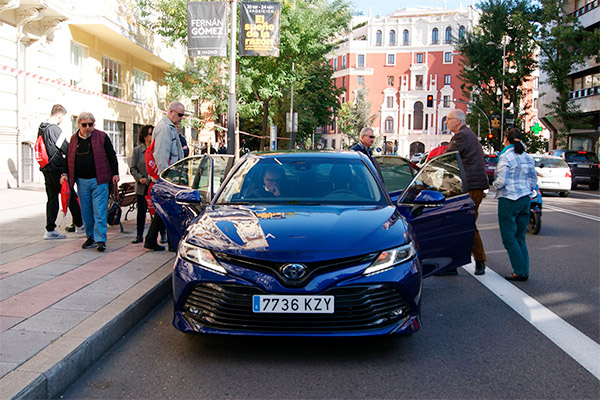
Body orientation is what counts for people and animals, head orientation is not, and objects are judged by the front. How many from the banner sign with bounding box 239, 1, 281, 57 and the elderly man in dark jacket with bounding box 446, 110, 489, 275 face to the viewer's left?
1

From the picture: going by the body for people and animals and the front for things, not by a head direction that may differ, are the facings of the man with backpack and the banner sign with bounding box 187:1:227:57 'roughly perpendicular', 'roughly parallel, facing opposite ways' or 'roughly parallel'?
roughly perpendicular

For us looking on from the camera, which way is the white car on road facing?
facing away from the viewer

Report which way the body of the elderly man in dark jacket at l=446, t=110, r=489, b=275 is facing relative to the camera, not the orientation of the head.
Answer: to the viewer's left

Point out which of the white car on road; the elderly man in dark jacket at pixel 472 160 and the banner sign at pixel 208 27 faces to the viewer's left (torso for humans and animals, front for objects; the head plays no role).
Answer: the elderly man in dark jacket

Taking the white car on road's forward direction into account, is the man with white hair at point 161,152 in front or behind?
behind

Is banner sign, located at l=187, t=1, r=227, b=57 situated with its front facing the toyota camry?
yes

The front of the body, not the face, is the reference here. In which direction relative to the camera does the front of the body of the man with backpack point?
to the viewer's right

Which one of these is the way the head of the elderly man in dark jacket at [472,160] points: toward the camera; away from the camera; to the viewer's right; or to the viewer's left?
to the viewer's left

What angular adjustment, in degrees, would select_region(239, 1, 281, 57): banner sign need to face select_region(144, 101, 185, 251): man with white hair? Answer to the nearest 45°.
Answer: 0° — it already faces them
